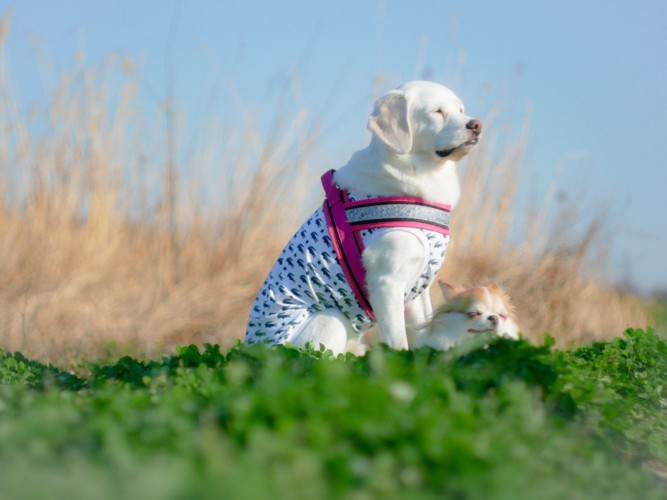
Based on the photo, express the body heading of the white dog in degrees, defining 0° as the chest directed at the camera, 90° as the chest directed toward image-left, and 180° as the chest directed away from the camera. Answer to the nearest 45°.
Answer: approximately 270°
